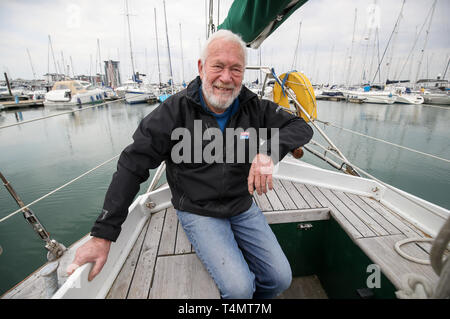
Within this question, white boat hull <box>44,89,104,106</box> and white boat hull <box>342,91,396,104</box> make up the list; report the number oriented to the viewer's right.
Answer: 1

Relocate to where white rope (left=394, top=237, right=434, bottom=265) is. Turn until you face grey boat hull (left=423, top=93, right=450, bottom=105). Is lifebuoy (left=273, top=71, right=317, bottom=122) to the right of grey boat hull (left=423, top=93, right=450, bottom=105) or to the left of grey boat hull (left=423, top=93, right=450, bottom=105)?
left
